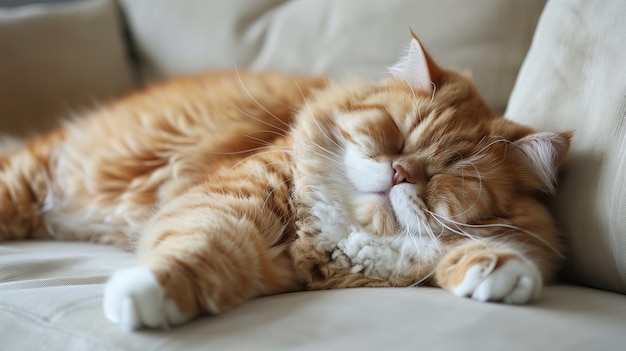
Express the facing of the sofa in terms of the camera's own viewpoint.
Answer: facing the viewer
